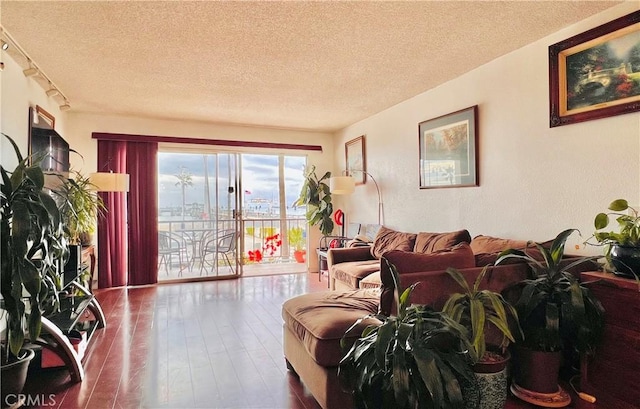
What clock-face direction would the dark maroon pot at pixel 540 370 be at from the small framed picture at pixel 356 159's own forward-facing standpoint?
The dark maroon pot is roughly at 10 o'clock from the small framed picture.

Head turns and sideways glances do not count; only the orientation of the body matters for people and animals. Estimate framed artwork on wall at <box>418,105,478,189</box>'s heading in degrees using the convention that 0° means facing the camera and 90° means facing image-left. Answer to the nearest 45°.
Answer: approximately 45°

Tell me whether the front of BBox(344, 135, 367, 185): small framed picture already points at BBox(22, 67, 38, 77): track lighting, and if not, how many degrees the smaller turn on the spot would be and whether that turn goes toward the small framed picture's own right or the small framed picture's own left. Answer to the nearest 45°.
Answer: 0° — it already faces it

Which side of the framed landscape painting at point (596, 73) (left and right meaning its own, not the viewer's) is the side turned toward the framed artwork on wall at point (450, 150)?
right

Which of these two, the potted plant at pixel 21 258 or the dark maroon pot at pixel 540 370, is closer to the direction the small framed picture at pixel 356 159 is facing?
the potted plant

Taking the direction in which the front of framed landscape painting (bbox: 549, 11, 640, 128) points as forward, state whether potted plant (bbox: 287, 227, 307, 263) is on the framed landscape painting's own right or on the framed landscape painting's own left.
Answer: on the framed landscape painting's own right

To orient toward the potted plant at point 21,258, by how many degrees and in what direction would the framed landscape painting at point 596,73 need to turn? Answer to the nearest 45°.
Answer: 0° — it already faces it
